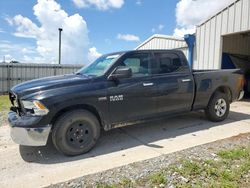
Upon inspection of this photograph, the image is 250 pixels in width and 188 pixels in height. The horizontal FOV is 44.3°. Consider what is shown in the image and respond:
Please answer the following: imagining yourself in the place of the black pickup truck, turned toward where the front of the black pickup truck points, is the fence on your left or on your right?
on your right

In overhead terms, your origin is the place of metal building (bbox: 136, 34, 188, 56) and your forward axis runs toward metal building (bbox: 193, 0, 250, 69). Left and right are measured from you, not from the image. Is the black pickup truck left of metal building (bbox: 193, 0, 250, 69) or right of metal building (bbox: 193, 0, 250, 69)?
right

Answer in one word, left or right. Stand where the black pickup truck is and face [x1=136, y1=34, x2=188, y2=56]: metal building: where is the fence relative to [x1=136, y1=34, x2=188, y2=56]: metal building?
left

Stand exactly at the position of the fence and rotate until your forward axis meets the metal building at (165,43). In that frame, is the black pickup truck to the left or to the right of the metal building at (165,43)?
right

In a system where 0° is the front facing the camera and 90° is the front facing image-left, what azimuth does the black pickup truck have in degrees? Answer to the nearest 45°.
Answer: approximately 45°

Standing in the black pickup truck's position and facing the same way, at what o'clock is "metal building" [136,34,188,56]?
The metal building is roughly at 5 o'clock from the black pickup truck.

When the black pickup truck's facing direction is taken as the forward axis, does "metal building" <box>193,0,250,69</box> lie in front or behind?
behind
